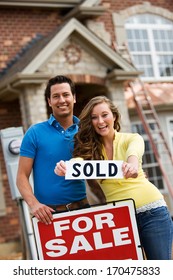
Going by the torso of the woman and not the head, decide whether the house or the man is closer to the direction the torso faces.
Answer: the man

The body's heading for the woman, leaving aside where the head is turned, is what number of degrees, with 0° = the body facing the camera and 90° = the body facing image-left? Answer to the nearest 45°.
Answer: approximately 45°

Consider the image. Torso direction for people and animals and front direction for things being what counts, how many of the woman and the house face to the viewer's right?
0

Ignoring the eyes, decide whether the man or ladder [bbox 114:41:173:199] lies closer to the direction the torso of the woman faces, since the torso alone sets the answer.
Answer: the man

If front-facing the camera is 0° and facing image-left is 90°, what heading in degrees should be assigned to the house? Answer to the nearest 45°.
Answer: approximately 0°

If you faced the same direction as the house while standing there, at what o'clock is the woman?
The woman is roughly at 12 o'clock from the house.

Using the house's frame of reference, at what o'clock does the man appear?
The man is roughly at 12 o'clock from the house.
